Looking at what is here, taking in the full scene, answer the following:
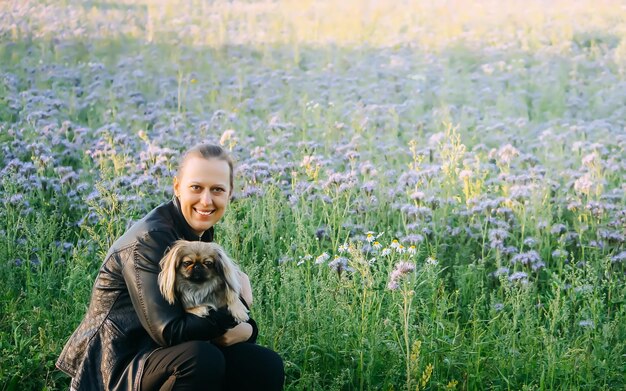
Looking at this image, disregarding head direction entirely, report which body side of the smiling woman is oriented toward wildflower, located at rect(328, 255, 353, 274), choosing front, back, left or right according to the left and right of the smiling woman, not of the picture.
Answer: left

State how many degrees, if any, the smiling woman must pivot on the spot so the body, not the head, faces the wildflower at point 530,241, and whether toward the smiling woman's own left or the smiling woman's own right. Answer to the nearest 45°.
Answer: approximately 90° to the smiling woman's own left

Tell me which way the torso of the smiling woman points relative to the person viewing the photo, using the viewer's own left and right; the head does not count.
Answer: facing the viewer and to the right of the viewer

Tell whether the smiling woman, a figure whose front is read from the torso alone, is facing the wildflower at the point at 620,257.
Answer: no

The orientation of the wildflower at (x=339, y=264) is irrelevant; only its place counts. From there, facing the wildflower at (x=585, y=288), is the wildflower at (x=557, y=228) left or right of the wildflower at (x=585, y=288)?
left

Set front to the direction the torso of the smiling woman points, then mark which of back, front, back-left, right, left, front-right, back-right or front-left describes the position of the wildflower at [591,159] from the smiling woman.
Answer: left

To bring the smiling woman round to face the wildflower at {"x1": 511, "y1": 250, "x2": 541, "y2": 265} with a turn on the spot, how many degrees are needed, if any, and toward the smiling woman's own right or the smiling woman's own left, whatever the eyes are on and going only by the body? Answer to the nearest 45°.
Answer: approximately 90° to the smiling woman's own left

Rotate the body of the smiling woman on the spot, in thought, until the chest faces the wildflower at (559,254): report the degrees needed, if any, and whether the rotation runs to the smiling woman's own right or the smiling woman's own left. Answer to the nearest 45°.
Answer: approximately 90° to the smiling woman's own left

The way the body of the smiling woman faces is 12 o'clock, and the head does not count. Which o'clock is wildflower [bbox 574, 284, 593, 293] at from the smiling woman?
The wildflower is roughly at 10 o'clock from the smiling woman.

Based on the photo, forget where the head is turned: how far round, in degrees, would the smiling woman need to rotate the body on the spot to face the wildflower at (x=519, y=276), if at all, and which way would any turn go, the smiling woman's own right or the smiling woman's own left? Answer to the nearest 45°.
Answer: approximately 90° to the smiling woman's own left

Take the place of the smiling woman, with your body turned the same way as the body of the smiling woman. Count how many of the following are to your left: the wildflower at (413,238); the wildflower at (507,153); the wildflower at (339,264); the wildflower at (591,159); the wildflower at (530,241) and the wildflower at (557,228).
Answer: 6

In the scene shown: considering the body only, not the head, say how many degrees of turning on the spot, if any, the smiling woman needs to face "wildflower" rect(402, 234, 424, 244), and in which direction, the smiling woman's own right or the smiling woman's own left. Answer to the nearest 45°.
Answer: approximately 90° to the smiling woman's own left

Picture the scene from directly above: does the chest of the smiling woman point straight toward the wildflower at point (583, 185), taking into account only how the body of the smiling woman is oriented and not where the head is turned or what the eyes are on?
no

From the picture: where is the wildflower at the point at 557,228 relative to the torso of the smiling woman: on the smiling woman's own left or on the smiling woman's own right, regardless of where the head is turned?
on the smiling woman's own left

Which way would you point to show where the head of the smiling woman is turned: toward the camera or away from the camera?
toward the camera
